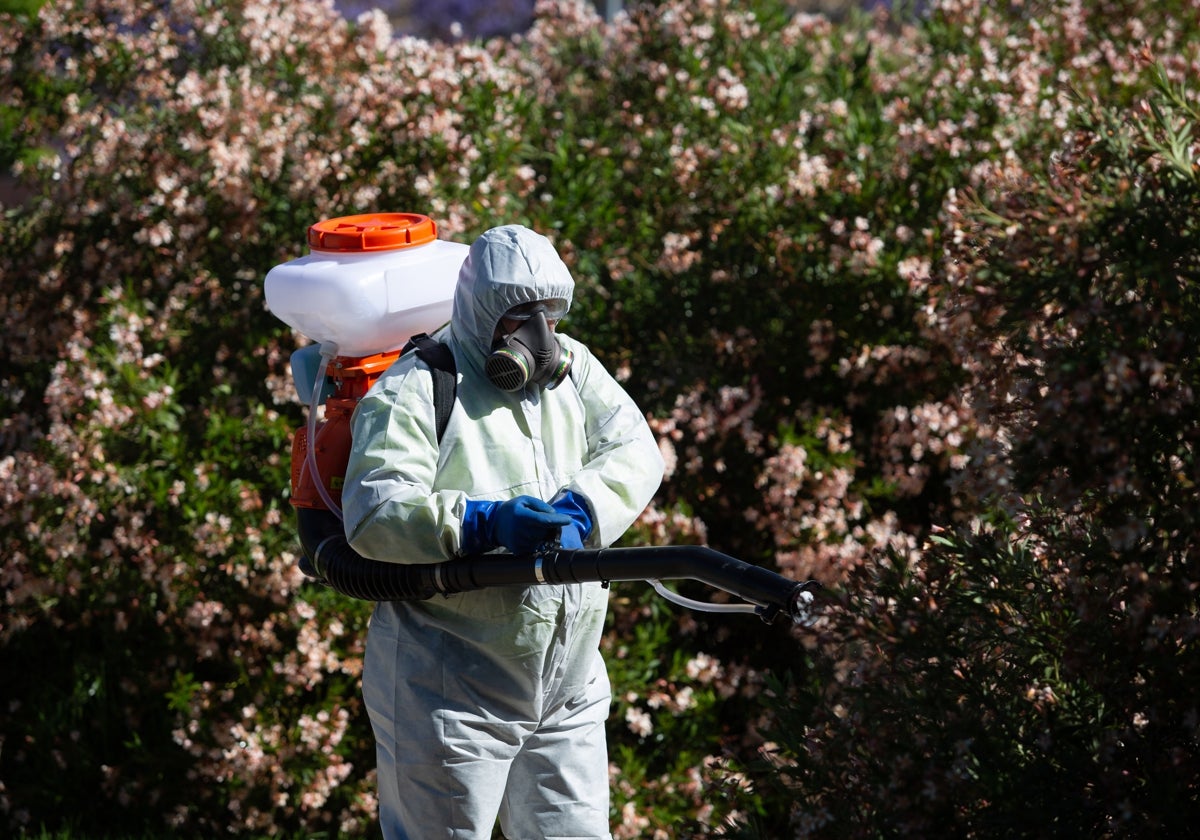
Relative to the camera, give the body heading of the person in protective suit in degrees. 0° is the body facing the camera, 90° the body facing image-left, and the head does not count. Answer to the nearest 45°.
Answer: approximately 315°
